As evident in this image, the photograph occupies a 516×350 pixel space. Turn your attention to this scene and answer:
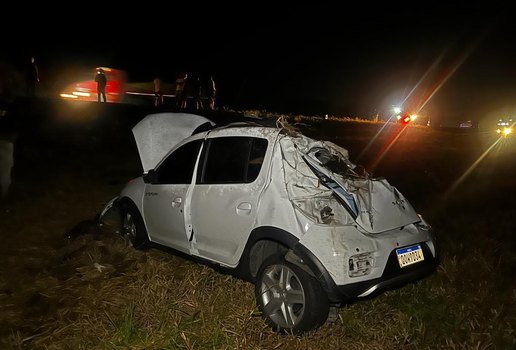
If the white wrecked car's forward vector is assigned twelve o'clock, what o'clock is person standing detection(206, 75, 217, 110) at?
The person standing is roughly at 1 o'clock from the white wrecked car.

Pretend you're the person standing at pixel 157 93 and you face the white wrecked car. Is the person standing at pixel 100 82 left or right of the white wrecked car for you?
right

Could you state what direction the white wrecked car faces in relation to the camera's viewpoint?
facing away from the viewer and to the left of the viewer

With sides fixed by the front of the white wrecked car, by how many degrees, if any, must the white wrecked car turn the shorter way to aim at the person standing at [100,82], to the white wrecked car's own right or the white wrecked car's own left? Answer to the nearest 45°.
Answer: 0° — it already faces them

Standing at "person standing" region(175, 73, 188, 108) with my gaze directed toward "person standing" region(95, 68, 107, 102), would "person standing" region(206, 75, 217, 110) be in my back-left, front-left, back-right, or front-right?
back-left
